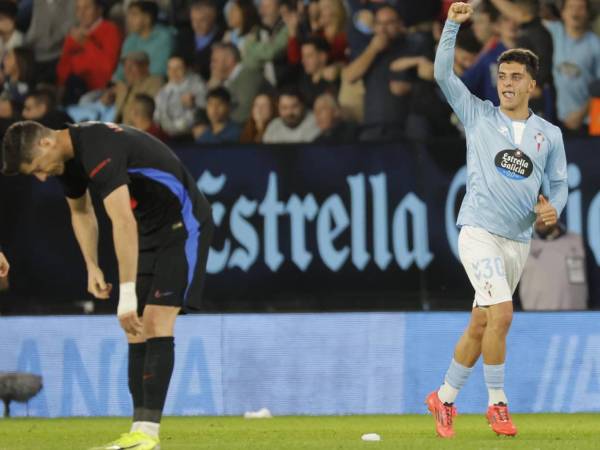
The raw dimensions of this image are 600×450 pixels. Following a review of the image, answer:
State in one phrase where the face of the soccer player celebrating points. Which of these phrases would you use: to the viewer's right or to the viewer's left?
to the viewer's left

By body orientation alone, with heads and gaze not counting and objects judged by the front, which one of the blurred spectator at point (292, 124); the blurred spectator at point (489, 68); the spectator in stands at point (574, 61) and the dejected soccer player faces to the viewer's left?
the dejected soccer player

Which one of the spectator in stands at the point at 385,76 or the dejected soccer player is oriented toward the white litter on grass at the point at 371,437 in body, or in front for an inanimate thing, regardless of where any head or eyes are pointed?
the spectator in stands

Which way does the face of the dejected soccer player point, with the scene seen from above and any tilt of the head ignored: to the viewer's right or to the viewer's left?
to the viewer's left

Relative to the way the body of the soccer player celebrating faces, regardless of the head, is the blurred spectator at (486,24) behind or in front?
behind

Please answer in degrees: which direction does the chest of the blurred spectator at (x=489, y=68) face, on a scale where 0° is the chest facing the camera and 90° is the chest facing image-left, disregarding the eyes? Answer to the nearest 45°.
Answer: approximately 315°

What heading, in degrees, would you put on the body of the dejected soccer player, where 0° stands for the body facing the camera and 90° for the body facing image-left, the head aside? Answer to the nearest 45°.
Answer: approximately 90°

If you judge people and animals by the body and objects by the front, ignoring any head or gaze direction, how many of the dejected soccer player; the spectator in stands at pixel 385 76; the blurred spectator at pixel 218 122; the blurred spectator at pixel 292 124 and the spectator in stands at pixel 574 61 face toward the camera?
4

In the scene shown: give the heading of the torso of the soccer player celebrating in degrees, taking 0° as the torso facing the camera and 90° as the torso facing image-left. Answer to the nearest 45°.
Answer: approximately 0°
